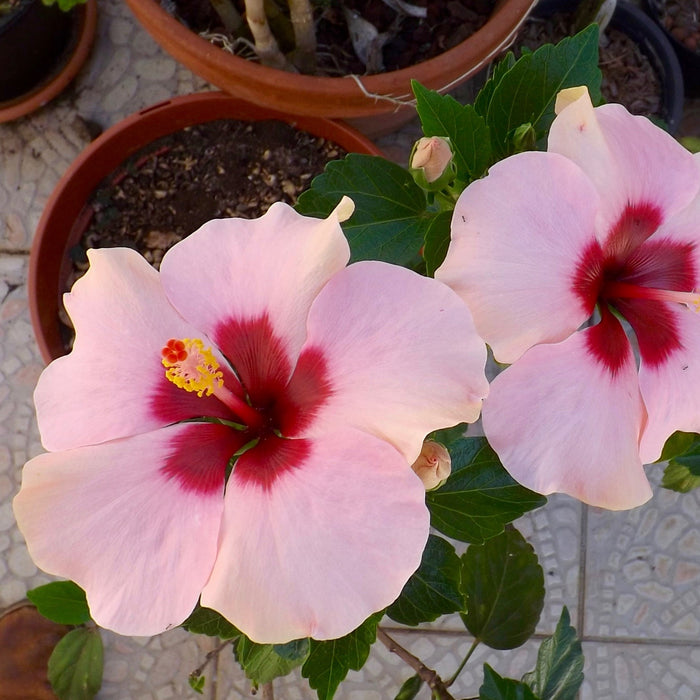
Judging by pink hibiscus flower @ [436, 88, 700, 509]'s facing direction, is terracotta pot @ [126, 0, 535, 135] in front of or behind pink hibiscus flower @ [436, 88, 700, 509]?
behind

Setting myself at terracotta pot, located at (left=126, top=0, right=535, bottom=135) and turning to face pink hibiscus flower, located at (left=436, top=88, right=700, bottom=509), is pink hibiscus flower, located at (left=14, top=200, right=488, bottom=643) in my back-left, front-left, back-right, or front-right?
front-right

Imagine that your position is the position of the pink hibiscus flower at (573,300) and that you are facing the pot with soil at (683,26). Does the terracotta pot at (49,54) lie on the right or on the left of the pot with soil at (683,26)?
left

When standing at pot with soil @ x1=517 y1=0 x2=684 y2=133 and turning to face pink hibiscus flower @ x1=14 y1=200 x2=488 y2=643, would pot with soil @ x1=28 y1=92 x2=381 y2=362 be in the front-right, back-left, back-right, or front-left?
front-right
